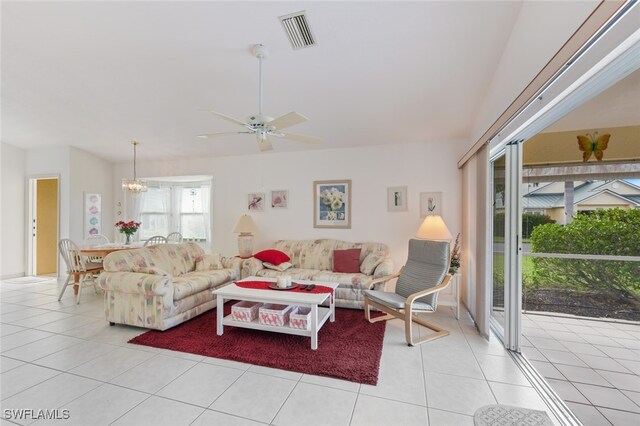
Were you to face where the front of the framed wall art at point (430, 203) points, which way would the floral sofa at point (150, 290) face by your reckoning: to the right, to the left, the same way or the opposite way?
to the left

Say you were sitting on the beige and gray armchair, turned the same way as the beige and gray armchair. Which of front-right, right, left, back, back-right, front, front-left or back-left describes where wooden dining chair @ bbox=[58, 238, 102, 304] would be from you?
front-right

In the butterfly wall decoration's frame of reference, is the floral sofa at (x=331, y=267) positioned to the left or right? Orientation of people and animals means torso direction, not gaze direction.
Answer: on its right

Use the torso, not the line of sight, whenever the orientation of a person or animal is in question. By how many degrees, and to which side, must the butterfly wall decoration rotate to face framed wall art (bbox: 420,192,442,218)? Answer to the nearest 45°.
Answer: approximately 135° to its right

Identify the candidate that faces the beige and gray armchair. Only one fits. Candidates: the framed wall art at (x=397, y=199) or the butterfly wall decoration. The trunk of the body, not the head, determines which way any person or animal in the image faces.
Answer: the framed wall art

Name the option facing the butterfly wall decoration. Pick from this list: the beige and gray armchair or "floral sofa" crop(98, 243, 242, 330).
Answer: the floral sofa

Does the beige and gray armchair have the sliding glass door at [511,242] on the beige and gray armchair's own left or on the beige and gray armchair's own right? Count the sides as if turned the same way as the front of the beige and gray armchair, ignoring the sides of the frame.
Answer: on the beige and gray armchair's own left

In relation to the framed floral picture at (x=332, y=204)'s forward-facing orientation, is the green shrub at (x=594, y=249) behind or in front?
in front

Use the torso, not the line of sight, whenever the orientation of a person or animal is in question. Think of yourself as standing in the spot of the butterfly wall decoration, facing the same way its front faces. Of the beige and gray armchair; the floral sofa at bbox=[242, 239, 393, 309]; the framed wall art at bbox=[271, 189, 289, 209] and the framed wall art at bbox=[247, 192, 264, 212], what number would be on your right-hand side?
4

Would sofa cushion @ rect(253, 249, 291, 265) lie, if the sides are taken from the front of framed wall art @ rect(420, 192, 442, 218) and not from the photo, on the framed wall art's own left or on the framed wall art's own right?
on the framed wall art's own right

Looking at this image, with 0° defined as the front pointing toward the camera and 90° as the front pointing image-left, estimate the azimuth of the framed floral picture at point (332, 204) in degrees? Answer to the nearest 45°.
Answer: approximately 0°

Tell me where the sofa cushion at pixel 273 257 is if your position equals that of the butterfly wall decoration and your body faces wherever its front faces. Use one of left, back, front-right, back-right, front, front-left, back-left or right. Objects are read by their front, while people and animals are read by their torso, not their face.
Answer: right
